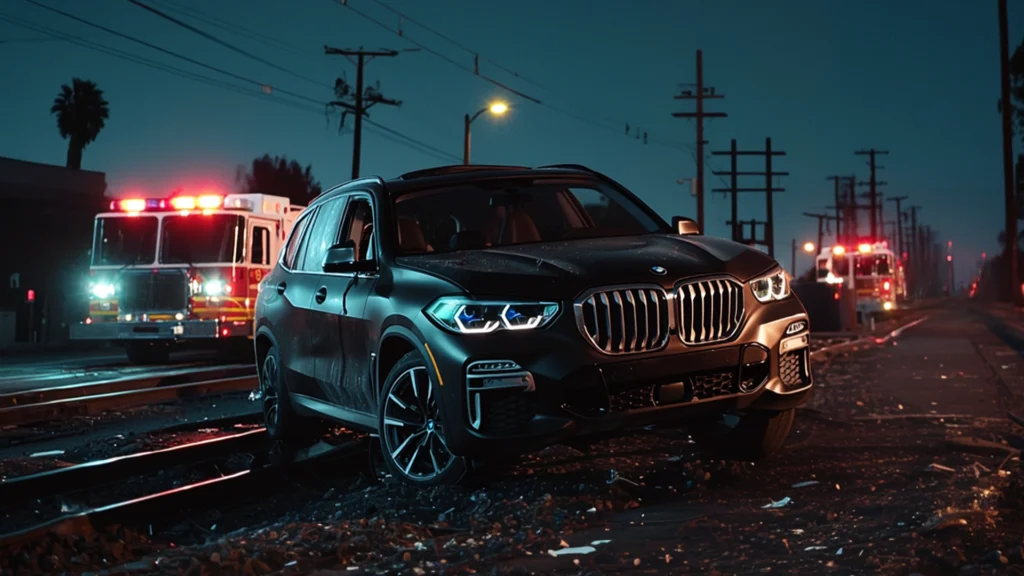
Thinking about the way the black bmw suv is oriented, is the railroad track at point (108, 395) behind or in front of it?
behind

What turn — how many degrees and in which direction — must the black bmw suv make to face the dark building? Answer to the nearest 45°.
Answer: approximately 180°

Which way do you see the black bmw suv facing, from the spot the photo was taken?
facing the viewer and to the right of the viewer

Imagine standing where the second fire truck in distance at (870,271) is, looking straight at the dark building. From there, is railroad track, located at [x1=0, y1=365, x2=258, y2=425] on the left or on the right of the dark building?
left

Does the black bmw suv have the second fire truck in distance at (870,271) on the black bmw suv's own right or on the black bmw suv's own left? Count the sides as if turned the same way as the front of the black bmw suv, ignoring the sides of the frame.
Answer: on the black bmw suv's own left
